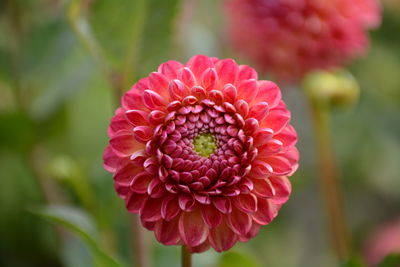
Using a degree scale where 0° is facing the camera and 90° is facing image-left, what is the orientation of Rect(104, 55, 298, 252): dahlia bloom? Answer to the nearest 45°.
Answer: approximately 0°
